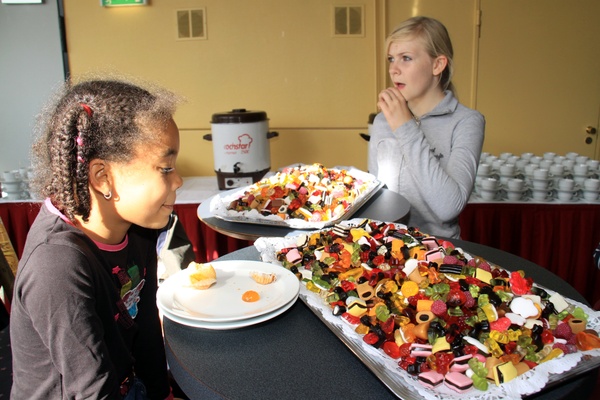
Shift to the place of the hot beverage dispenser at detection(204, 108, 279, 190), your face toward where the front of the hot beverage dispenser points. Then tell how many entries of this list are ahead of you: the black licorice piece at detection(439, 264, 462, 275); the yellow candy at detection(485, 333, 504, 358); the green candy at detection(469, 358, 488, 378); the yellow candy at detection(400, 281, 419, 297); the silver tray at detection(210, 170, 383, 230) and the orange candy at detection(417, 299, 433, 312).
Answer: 6

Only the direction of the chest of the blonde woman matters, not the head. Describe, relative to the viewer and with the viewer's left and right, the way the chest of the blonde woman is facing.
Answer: facing the viewer and to the left of the viewer

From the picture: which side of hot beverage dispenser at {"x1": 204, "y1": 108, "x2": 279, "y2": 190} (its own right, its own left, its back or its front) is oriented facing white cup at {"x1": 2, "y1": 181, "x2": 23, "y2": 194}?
right

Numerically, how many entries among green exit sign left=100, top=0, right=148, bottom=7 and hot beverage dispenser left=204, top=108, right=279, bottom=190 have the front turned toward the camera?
2

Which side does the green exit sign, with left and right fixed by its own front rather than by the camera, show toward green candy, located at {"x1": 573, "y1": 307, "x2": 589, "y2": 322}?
front

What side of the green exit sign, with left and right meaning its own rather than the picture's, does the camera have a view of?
front

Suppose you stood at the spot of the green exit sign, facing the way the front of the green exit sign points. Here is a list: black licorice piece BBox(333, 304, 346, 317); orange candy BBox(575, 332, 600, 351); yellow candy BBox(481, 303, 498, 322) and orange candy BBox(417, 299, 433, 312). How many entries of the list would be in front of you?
4

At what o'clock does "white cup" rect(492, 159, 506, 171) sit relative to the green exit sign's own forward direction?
The white cup is roughly at 10 o'clock from the green exit sign.

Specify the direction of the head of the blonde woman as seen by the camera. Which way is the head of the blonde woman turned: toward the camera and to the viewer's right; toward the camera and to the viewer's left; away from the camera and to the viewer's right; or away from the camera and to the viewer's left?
toward the camera and to the viewer's left

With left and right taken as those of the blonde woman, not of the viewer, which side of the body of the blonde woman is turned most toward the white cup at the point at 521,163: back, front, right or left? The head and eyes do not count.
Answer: back

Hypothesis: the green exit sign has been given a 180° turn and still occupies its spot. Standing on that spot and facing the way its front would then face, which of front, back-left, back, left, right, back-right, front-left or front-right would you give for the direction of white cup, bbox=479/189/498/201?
back-right

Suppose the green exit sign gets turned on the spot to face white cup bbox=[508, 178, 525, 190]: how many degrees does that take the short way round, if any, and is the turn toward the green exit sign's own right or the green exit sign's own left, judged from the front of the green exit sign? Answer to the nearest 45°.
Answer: approximately 45° to the green exit sign's own left
